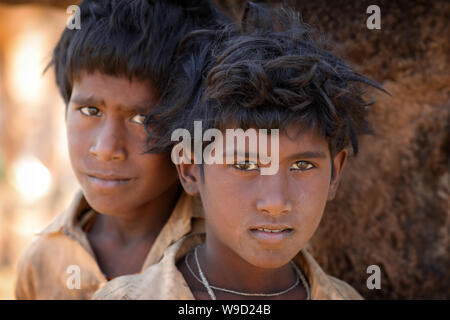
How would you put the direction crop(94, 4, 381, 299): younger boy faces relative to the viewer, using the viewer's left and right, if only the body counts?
facing the viewer
